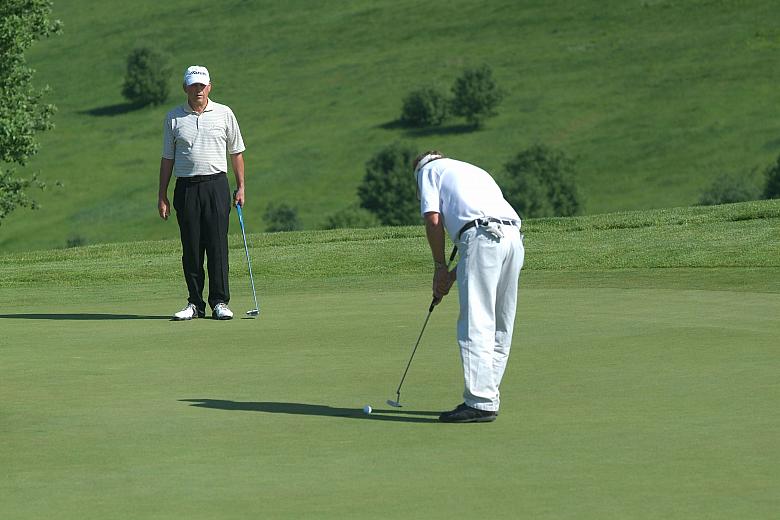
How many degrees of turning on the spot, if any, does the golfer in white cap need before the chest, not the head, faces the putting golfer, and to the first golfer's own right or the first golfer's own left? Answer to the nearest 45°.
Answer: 0° — they already face them

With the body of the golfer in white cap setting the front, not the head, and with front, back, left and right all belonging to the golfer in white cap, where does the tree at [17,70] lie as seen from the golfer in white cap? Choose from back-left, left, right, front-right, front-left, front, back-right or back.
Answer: back

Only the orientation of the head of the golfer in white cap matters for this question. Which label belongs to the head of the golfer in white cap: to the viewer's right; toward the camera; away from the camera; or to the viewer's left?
toward the camera

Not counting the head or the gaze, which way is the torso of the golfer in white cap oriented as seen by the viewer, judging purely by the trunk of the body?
toward the camera

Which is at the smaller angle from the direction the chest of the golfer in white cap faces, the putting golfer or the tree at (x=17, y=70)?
the putting golfer
